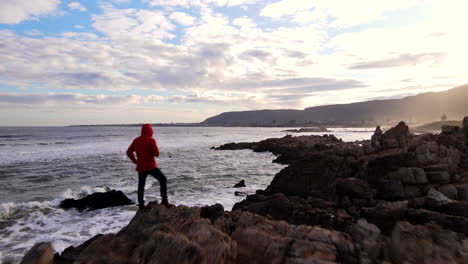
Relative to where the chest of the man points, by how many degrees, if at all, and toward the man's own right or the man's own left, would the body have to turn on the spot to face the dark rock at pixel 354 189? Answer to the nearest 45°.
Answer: approximately 45° to the man's own right

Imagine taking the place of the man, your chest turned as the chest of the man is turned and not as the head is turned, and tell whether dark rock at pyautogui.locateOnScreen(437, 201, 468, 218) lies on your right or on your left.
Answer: on your right

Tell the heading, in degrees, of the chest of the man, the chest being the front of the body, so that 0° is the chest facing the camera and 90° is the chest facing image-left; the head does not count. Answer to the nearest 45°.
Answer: approximately 225°

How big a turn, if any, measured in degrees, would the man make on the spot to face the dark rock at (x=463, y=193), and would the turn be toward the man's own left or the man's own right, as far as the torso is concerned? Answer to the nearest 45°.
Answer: approximately 45° to the man's own right

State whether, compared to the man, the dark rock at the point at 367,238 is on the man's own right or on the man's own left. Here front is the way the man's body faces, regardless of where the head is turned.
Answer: on the man's own right

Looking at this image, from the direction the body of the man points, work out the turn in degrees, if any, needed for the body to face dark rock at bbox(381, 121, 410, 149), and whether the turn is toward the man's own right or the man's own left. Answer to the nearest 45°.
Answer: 0° — they already face it

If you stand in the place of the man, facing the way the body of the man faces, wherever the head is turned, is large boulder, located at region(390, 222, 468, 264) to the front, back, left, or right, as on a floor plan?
right

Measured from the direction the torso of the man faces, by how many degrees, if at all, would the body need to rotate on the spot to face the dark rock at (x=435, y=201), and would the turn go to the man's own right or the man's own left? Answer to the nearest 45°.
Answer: approximately 45° to the man's own right

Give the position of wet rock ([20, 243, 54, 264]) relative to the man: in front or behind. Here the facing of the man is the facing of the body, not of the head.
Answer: behind
